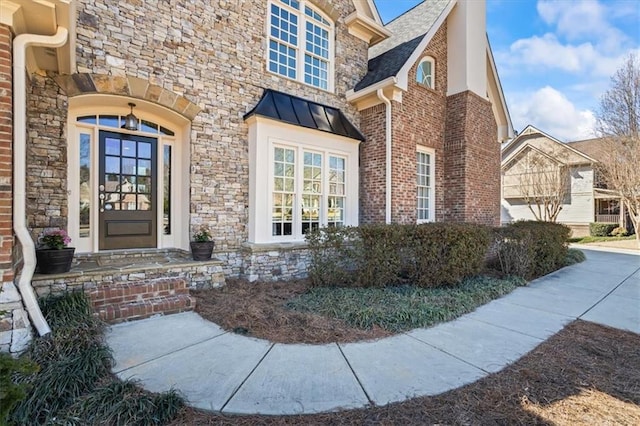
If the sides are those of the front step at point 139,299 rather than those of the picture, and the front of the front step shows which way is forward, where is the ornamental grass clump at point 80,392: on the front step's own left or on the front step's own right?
on the front step's own right

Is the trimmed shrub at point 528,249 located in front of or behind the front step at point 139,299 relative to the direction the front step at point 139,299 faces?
in front

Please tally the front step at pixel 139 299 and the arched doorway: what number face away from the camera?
0

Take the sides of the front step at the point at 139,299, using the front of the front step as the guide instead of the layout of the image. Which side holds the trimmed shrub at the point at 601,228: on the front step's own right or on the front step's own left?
on the front step's own left

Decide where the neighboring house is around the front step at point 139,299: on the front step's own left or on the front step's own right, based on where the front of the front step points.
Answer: on the front step's own left

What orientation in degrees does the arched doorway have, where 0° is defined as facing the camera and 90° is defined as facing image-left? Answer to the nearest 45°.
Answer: approximately 315°

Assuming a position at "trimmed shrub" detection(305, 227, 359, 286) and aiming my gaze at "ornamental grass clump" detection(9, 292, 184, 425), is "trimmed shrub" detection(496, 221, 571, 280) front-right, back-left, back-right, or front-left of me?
back-left

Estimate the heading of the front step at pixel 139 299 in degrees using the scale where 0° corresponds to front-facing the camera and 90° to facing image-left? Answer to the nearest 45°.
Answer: approximately 315°
